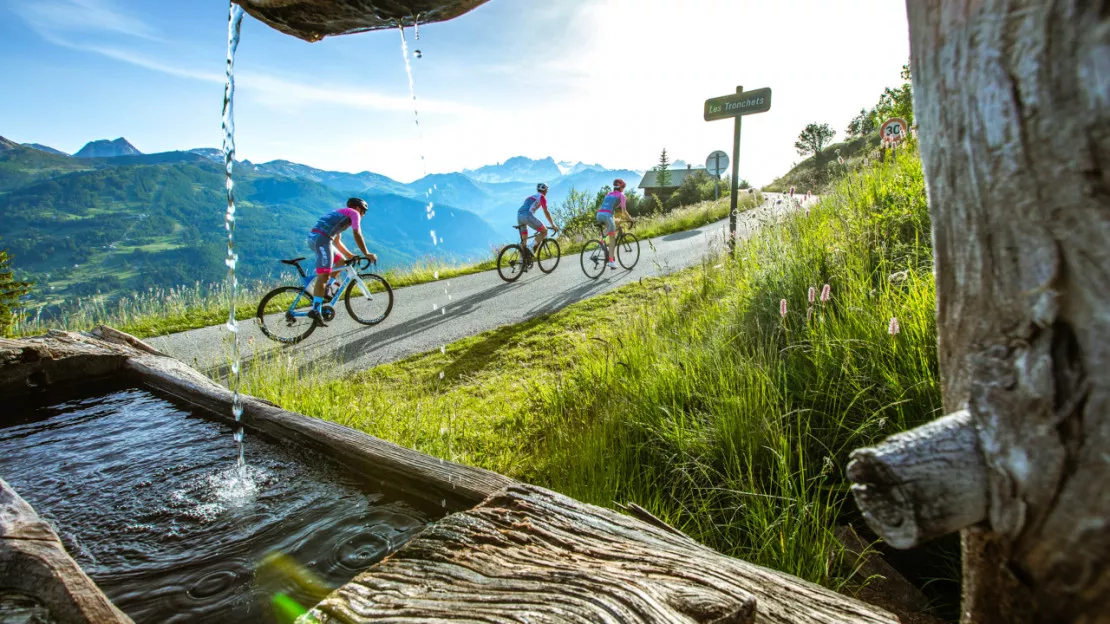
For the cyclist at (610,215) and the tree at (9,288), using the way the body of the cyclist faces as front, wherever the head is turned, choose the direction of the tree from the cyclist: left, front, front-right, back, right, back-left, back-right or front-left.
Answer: back-left

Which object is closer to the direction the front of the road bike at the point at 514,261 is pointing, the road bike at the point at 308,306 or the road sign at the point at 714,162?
the road sign

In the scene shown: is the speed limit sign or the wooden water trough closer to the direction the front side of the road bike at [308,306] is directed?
the speed limit sign

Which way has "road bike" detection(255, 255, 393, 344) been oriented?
to the viewer's right

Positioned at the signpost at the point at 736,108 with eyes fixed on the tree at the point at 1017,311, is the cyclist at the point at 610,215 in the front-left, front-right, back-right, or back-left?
back-right

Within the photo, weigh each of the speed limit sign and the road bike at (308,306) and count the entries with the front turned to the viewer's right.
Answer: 1

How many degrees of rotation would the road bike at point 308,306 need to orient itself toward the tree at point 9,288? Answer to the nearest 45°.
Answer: approximately 135° to its left

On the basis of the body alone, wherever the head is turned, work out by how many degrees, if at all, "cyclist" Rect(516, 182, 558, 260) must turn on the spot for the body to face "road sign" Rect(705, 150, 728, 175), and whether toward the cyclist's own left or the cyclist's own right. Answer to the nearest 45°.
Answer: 0° — they already face it

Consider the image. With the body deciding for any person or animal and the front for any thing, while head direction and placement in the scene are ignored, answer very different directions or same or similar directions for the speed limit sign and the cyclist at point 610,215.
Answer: very different directions
